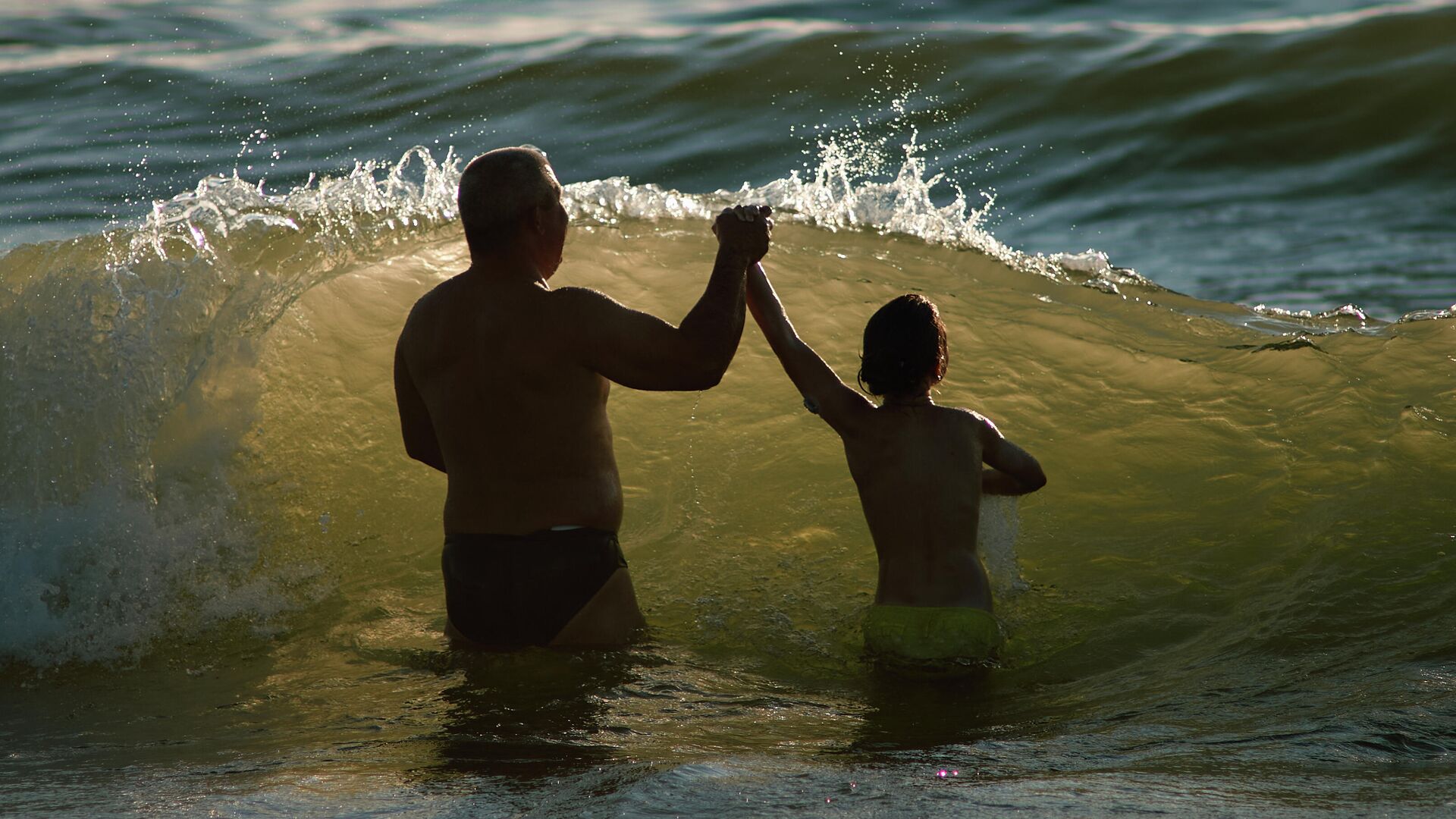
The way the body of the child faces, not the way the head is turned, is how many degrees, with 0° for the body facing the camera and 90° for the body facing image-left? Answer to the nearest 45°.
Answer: approximately 180°

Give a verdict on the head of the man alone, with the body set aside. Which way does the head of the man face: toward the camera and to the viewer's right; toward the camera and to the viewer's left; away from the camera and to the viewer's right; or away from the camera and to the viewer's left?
away from the camera and to the viewer's right

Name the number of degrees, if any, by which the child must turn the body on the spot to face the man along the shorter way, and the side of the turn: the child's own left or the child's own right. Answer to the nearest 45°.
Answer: approximately 90° to the child's own left
